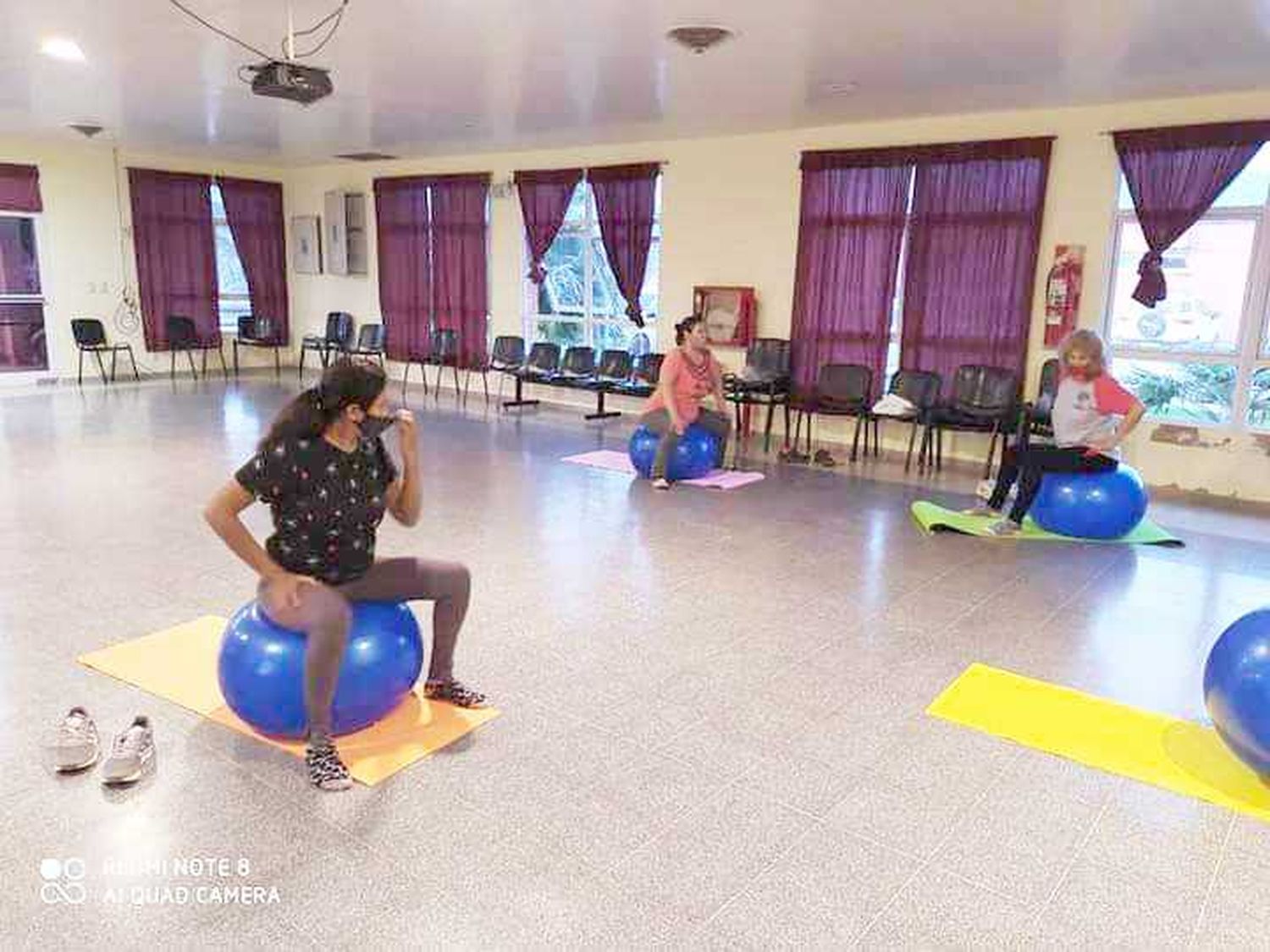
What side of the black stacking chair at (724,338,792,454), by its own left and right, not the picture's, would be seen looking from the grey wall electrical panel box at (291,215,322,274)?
right

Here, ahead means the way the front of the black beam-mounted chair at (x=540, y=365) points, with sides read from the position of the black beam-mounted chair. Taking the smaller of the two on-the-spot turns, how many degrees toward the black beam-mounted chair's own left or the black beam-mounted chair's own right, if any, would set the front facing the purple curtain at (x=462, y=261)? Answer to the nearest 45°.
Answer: approximately 90° to the black beam-mounted chair's own right

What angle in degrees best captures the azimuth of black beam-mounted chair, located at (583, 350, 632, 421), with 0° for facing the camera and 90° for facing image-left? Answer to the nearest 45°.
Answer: approximately 45°

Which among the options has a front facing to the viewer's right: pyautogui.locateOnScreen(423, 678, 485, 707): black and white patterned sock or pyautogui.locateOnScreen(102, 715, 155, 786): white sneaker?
the black and white patterned sock

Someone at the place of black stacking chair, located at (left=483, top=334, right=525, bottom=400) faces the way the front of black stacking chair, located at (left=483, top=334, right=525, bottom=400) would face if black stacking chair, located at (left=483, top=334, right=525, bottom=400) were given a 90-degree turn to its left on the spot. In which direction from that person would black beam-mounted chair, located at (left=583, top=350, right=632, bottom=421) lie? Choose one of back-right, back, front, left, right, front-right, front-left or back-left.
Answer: front

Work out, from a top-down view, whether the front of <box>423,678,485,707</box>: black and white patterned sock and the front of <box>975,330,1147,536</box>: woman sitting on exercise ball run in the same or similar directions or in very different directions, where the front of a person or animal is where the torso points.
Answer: very different directions

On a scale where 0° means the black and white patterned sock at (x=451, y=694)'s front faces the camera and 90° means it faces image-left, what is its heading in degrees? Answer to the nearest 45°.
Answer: approximately 270°

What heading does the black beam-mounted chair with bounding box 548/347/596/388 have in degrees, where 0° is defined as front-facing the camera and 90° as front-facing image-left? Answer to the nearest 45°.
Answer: approximately 45°

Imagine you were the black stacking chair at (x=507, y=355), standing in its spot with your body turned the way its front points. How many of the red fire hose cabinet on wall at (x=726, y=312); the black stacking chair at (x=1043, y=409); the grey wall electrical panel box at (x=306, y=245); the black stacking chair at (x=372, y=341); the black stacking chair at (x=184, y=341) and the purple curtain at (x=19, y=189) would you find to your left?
2

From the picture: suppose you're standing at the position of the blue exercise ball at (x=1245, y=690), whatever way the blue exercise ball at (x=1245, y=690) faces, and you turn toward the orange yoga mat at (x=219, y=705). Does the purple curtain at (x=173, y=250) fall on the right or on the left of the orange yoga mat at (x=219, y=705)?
right

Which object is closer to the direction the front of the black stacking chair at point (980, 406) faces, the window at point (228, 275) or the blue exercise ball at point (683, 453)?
the blue exercise ball
